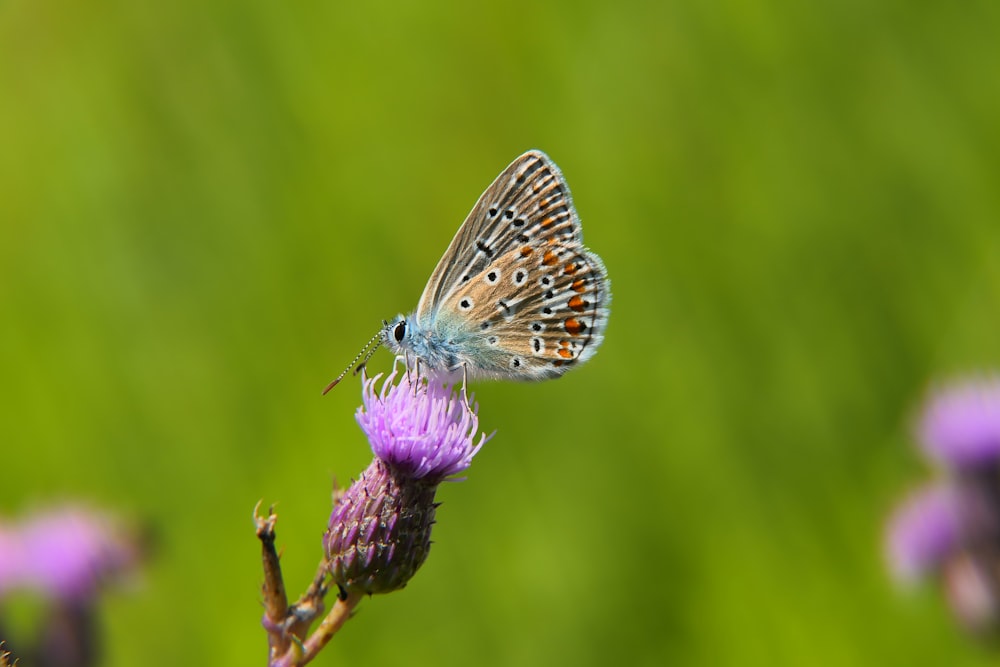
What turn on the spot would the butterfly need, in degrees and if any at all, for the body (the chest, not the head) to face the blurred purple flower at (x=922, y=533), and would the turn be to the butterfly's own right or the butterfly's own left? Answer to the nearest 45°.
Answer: approximately 135° to the butterfly's own right

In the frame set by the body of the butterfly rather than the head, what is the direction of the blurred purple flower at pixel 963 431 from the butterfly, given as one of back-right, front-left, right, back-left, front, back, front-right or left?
back-right

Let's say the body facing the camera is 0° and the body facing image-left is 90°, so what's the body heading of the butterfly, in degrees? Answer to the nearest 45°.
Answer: approximately 90°
